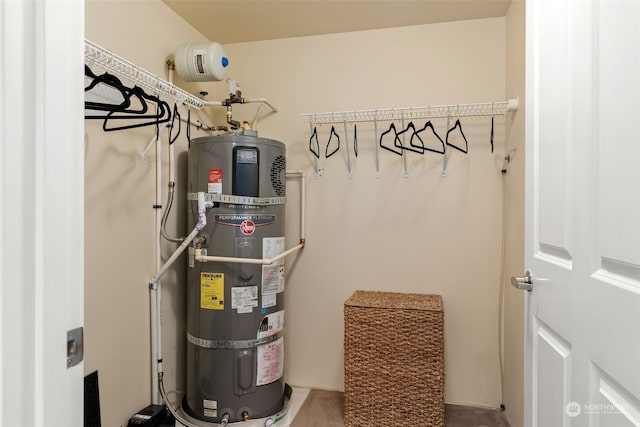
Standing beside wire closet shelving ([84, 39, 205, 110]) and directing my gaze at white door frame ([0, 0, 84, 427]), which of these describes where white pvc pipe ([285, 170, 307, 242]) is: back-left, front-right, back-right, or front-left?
back-left

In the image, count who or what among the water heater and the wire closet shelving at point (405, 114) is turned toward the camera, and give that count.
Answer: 2

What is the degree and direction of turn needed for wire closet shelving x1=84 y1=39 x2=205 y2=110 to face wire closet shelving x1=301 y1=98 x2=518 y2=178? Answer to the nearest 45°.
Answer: approximately 45° to its left

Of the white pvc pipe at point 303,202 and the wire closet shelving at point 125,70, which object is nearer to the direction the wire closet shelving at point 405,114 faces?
the wire closet shelving

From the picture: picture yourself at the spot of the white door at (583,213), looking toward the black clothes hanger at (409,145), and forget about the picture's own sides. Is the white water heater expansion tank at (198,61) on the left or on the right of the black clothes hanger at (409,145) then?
left

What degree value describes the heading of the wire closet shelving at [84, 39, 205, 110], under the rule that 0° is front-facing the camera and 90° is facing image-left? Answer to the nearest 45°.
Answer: approximately 315°

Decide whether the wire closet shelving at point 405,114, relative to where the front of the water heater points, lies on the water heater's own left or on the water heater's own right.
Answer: on the water heater's own left

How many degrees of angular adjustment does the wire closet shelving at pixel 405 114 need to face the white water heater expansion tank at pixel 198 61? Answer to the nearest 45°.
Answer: approximately 45° to its right

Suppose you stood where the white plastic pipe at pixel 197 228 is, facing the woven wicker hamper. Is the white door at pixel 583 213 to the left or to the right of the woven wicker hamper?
right

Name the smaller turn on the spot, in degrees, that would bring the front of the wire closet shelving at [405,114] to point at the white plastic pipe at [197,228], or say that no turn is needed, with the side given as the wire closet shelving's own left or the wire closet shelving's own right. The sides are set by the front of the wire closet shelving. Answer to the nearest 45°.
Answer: approximately 45° to the wire closet shelving's own right

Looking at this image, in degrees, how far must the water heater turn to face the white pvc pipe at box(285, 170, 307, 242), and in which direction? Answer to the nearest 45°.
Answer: approximately 135° to its left

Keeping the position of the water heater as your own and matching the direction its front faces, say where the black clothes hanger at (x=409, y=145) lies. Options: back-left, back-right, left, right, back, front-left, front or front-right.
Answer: left

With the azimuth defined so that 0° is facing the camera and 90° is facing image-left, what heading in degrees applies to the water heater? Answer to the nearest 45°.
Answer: approximately 0°

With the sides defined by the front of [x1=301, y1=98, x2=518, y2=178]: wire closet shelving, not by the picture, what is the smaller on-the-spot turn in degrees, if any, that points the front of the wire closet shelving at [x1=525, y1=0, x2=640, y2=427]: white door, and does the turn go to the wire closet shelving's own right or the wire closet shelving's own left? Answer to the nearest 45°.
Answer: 0° — it already faces it

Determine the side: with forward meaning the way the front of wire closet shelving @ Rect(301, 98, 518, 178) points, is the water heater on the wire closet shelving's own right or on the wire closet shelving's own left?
on the wire closet shelving's own right
